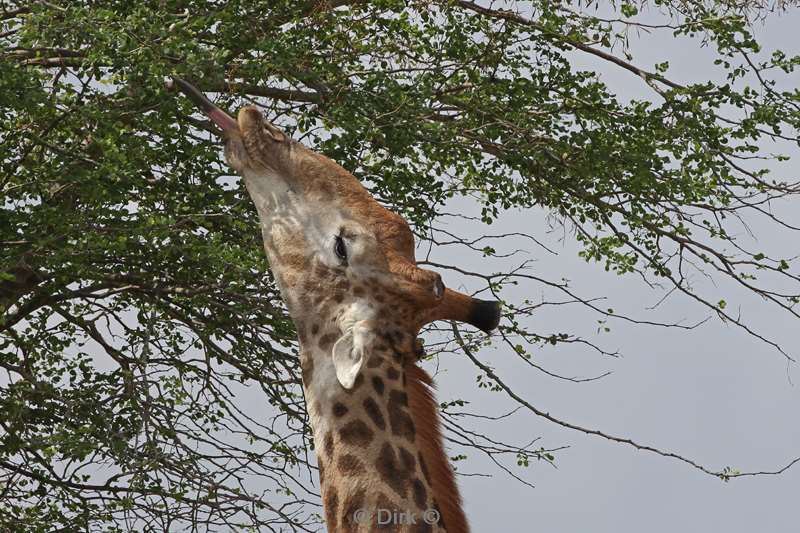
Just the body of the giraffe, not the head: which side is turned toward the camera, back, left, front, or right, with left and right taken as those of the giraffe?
left
